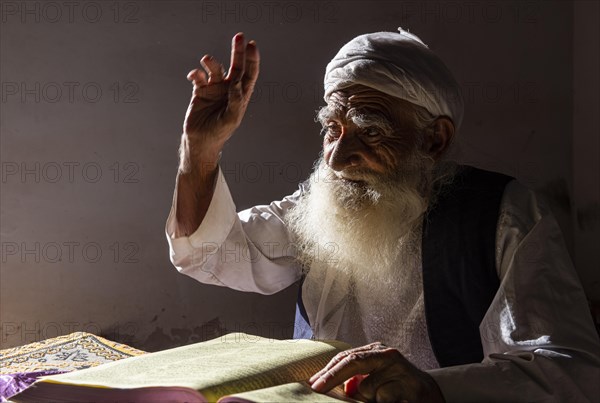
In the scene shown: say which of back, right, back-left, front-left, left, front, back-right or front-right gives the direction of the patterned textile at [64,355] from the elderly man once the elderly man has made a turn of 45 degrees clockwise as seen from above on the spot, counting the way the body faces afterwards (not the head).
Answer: front

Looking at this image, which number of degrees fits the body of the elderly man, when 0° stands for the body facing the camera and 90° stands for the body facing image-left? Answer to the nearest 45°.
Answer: approximately 45°
